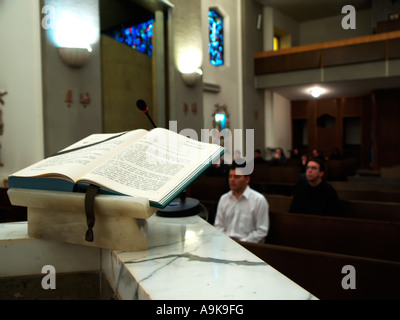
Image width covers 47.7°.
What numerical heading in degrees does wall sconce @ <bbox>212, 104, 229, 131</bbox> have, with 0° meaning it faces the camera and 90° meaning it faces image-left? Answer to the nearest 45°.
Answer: approximately 0°

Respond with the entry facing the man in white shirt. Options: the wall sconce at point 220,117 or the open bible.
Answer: the wall sconce

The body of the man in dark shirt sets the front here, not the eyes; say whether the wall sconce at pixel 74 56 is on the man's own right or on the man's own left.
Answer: on the man's own right

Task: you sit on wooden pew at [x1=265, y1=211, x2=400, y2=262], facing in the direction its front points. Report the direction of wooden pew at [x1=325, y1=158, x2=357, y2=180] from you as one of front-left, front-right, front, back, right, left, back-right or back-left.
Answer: back-right

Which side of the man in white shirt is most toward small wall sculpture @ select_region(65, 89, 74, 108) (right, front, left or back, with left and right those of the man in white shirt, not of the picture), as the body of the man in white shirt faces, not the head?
right

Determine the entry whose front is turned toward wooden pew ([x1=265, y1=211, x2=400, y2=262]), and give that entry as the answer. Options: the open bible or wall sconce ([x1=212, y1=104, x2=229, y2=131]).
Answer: the wall sconce

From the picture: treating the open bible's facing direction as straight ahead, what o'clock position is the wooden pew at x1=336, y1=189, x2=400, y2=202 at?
The wooden pew is roughly at 6 o'clock from the open bible.

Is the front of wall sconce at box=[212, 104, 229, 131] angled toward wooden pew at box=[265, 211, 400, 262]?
yes

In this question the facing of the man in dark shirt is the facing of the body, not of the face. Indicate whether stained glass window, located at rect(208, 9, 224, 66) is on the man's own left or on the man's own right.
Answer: on the man's own right

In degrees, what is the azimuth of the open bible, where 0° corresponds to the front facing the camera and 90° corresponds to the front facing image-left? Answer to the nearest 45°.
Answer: approximately 45°
